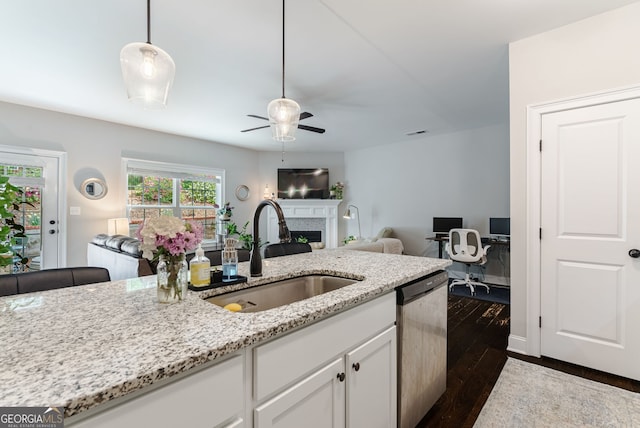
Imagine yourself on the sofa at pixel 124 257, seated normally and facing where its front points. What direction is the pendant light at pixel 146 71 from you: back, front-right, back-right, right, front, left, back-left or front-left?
back-right

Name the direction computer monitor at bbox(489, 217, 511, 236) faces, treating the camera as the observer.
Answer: facing the viewer and to the left of the viewer

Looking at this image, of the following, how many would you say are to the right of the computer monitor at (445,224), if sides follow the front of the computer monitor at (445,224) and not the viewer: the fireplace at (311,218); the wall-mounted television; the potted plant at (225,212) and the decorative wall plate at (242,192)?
4

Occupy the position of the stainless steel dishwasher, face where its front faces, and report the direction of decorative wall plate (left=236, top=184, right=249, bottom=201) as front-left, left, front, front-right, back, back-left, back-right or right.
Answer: back

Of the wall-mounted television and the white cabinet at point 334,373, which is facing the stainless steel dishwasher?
the wall-mounted television

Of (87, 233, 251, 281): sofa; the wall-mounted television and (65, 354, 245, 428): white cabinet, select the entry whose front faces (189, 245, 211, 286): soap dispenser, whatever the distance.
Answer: the wall-mounted television

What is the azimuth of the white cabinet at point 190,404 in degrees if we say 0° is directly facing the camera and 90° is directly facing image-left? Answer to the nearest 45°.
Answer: approximately 315°

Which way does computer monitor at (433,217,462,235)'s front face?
toward the camera

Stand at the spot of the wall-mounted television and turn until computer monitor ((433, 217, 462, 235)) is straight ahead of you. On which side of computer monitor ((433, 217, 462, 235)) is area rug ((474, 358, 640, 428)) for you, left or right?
right

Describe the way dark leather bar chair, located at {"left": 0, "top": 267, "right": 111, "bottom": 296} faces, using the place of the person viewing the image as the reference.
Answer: facing the viewer and to the right of the viewer

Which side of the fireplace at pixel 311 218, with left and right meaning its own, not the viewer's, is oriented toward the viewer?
front

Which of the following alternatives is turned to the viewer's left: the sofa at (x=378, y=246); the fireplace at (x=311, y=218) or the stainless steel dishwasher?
the sofa

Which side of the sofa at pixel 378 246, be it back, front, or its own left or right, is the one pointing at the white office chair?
back

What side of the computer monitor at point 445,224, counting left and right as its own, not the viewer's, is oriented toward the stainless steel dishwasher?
front

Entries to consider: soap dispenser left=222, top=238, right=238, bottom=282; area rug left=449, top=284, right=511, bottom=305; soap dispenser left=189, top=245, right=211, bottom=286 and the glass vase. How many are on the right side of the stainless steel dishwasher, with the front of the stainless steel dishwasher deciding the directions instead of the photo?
3

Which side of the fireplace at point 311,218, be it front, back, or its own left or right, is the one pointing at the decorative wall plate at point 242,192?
right

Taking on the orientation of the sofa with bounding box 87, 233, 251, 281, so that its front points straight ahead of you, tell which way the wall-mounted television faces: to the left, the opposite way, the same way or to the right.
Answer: the opposite way
